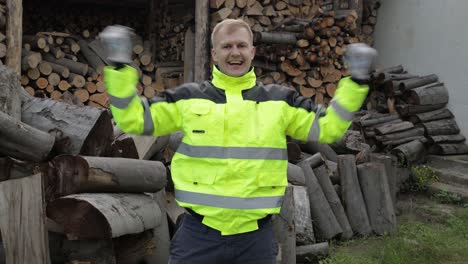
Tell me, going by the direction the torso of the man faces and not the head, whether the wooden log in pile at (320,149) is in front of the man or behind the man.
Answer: behind

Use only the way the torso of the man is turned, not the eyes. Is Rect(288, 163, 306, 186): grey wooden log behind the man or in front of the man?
behind

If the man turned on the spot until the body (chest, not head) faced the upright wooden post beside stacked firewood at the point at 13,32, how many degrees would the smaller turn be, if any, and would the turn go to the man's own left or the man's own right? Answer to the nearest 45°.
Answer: approximately 135° to the man's own right

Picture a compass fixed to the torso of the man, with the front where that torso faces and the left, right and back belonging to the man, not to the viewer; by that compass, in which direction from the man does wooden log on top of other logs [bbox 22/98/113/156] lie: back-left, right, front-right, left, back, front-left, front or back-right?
back-right

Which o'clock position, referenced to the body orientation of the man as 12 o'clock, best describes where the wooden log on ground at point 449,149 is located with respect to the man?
The wooden log on ground is roughly at 7 o'clock from the man.

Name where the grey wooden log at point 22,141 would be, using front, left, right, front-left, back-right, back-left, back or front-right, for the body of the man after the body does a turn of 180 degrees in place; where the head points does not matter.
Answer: front-left

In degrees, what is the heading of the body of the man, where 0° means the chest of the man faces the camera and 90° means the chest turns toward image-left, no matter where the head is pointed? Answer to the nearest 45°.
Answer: approximately 0°

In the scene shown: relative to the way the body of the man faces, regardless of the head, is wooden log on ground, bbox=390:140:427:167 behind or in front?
behind
